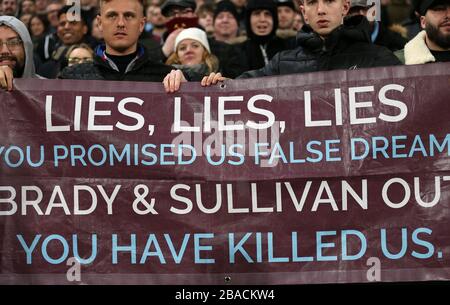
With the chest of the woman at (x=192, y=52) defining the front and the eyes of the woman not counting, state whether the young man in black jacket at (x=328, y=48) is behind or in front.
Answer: in front

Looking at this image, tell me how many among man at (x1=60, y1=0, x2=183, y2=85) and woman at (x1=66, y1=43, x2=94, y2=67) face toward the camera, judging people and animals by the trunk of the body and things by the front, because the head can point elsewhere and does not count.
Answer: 2

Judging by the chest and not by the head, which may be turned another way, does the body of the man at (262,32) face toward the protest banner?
yes

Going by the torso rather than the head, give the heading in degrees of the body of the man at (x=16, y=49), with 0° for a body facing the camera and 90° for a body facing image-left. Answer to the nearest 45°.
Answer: approximately 0°
